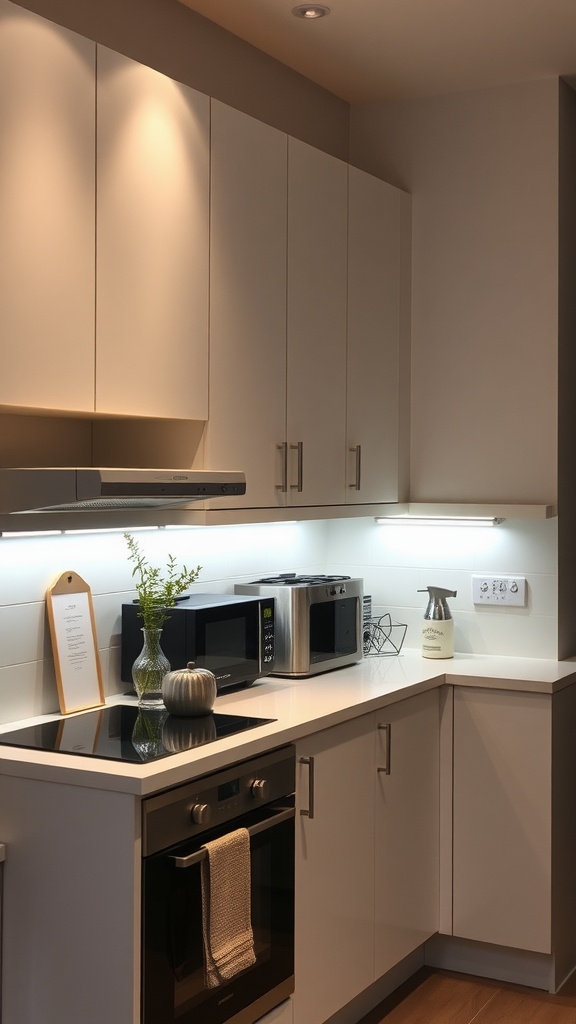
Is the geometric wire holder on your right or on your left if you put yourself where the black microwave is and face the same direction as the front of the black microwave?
on your left

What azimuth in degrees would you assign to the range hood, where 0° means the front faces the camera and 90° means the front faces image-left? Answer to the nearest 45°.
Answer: approximately 315°

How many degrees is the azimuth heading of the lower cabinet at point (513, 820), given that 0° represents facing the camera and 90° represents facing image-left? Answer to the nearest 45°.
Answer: approximately 45°

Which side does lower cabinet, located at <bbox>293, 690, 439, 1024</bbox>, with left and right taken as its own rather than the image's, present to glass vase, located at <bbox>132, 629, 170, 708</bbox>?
right
